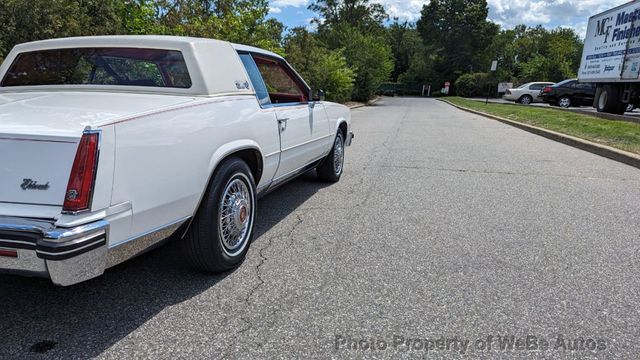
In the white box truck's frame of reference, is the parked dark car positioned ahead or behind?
behind

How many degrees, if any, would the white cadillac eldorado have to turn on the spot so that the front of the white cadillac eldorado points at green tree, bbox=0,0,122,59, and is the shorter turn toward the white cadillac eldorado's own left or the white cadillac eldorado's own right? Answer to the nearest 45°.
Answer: approximately 45° to the white cadillac eldorado's own left

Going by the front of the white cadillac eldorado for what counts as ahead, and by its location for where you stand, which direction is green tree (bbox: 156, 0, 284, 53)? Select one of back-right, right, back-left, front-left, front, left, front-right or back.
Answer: front-left

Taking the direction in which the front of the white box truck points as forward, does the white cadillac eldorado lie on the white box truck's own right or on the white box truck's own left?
on the white box truck's own right

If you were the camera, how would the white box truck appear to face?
facing the viewer and to the right of the viewer

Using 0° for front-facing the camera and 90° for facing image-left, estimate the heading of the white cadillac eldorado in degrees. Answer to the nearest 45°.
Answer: approximately 225°

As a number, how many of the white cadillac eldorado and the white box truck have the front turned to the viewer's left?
0

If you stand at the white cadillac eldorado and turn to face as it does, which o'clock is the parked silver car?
The parked silver car is roughly at 12 o'clock from the white cadillac eldorado.

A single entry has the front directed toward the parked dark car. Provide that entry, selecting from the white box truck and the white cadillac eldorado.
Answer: the white cadillac eldorado

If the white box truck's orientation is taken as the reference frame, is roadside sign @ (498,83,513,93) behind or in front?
behind
